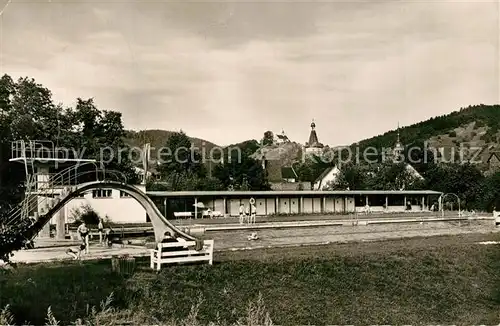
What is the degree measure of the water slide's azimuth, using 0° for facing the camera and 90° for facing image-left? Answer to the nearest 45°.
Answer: approximately 270°

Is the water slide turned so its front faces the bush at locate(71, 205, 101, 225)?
no
